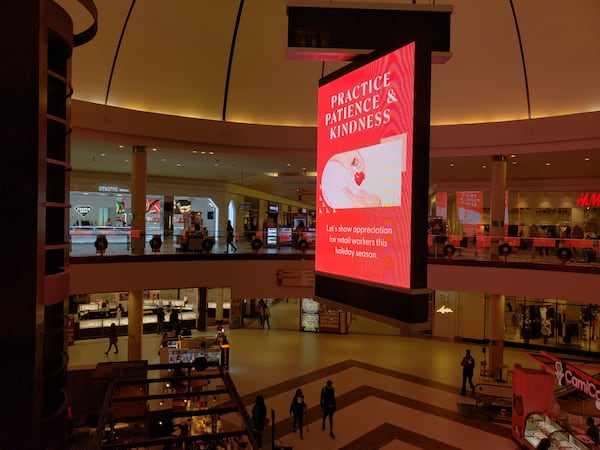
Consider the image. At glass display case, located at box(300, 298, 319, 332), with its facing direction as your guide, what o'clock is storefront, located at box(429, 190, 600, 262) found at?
The storefront is roughly at 9 o'clock from the glass display case.

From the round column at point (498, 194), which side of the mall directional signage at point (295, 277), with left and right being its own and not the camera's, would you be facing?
left

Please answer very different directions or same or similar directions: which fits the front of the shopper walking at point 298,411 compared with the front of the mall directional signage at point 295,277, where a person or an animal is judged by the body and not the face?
same or similar directions

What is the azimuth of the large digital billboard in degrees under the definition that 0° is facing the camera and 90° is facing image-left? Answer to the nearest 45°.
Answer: approximately 45°

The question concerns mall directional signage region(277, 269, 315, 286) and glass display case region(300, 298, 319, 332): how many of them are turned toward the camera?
2

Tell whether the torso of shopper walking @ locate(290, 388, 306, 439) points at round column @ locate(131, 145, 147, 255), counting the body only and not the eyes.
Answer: no

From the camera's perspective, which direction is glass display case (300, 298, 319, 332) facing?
toward the camera

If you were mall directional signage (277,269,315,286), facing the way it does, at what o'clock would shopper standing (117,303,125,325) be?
The shopper standing is roughly at 4 o'clock from the mall directional signage.

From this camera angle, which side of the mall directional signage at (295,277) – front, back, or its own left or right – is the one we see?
front

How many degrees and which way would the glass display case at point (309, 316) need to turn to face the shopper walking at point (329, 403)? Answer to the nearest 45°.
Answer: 0° — it already faces them

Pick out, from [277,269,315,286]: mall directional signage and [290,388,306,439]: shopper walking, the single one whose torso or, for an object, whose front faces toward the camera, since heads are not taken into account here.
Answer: the mall directional signage
